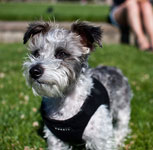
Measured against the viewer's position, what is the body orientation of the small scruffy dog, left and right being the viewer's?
facing the viewer and to the left of the viewer
